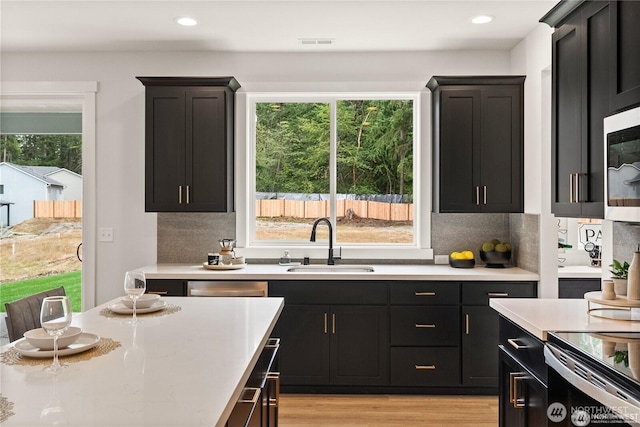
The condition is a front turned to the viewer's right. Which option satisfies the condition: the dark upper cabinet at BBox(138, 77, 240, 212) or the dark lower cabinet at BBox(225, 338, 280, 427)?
the dark lower cabinet

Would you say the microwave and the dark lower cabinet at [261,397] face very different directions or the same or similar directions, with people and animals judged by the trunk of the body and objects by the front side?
very different directions

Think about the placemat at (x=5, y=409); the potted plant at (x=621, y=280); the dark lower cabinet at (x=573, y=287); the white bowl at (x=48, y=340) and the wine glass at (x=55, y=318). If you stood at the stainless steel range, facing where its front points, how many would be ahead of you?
3

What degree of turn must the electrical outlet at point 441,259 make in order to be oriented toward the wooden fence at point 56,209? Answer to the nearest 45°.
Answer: approximately 90° to its right

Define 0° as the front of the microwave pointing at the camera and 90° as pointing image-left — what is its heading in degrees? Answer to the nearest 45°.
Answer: approximately 45°

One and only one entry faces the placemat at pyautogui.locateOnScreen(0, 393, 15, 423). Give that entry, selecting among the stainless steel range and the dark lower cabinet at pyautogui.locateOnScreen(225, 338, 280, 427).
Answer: the stainless steel range

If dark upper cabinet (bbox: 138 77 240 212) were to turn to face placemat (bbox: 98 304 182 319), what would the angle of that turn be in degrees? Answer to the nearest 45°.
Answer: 0° — it already faces it

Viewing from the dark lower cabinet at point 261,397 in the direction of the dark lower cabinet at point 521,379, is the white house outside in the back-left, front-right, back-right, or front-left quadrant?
back-left

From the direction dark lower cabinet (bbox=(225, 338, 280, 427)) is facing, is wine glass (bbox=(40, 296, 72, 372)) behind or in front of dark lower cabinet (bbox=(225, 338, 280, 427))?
behind

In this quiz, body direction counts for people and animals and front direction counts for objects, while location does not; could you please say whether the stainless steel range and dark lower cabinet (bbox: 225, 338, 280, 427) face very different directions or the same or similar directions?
very different directions
